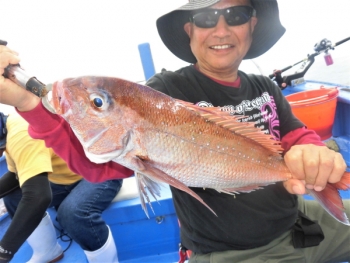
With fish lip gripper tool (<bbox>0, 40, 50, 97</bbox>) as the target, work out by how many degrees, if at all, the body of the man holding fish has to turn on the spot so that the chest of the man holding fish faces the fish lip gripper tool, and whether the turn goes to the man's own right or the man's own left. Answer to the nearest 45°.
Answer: approximately 45° to the man's own right

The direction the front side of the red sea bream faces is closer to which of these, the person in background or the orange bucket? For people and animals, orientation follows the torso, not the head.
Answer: the person in background

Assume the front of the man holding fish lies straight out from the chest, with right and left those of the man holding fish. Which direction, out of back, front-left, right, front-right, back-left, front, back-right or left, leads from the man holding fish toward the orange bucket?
back-left

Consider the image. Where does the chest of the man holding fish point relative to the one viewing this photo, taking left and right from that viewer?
facing the viewer

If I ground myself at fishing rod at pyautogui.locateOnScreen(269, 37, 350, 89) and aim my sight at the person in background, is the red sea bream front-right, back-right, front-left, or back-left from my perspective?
front-left

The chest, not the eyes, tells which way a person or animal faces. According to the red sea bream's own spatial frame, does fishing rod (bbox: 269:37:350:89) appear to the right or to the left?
on its right

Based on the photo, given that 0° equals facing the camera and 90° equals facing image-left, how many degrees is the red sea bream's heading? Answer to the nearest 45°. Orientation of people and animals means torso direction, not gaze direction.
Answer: approximately 90°

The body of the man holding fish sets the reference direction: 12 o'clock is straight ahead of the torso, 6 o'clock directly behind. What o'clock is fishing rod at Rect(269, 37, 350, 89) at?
The fishing rod is roughly at 7 o'clock from the man holding fish.

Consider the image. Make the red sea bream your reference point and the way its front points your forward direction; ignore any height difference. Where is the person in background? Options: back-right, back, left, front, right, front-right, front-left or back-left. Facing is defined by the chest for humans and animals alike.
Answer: front-right
